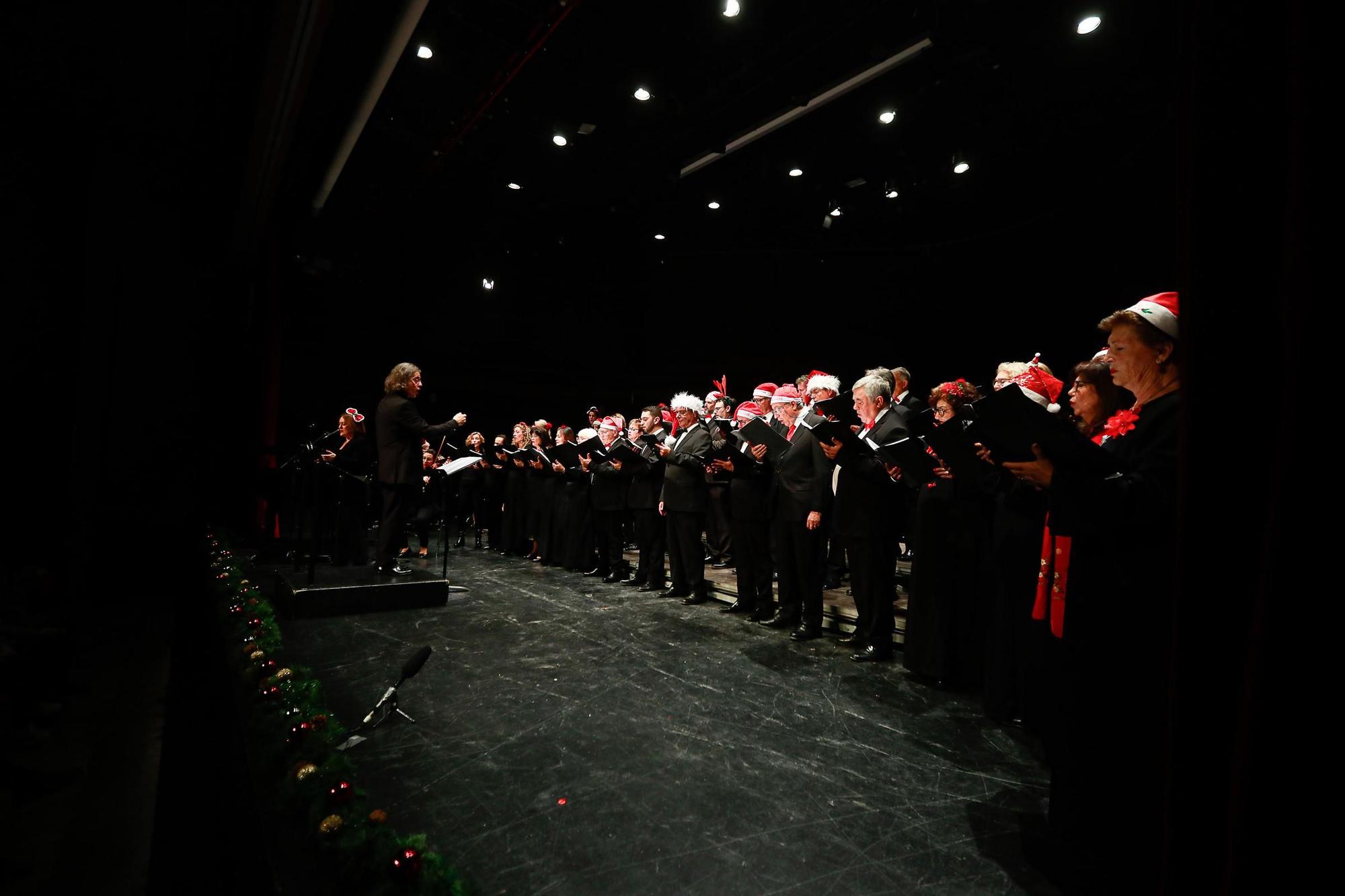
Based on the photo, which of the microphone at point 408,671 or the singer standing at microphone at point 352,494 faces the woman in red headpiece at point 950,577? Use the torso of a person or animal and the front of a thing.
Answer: the microphone

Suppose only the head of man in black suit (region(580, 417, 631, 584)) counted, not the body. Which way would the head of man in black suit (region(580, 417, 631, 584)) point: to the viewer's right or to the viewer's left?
to the viewer's left

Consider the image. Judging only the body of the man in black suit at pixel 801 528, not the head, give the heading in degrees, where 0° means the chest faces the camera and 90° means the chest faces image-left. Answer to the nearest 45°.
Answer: approximately 45°

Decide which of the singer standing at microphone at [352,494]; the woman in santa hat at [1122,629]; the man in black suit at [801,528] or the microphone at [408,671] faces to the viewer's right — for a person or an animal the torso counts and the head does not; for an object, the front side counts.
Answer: the microphone

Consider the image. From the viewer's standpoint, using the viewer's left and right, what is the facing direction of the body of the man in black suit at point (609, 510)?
facing the viewer and to the left of the viewer

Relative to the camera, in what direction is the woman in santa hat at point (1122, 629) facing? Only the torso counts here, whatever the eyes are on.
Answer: to the viewer's left

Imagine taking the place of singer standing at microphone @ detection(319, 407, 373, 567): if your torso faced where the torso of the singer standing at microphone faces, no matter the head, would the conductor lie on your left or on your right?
on your left

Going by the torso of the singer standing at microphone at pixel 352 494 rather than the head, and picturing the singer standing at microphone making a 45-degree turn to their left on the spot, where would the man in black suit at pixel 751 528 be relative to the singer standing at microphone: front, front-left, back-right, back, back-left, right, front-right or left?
left

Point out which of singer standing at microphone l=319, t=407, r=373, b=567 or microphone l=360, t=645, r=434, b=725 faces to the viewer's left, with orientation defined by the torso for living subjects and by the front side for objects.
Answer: the singer standing at microphone

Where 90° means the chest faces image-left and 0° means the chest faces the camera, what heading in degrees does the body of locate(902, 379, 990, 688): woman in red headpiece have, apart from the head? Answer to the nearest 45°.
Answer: approximately 45°

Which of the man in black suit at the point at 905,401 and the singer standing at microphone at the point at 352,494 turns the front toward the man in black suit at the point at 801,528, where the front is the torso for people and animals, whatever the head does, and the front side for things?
the man in black suit at the point at 905,401

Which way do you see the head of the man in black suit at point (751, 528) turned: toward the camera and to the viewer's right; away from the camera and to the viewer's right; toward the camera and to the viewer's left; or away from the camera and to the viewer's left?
toward the camera and to the viewer's left

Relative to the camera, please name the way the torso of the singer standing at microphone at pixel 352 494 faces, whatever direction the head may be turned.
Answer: to the viewer's left

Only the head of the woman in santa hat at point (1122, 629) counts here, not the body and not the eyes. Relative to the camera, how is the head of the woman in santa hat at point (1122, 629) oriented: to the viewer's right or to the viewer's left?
to the viewer's left
